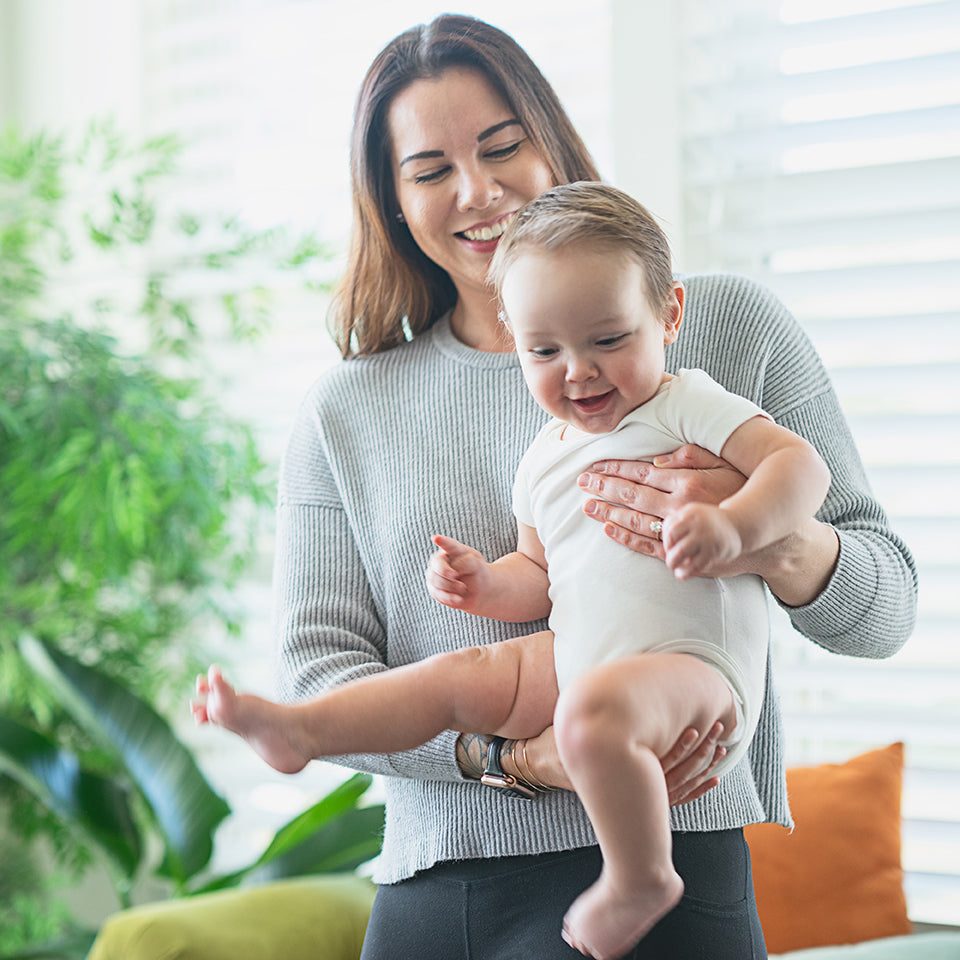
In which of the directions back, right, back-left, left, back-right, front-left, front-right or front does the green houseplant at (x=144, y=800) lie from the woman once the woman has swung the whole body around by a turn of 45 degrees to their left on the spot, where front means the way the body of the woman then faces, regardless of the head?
back

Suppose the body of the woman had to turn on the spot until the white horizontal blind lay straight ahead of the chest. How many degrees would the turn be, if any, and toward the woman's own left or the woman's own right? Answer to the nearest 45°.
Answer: approximately 135° to the woman's own left

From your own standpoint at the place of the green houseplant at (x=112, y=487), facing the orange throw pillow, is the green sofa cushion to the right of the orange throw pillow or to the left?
right

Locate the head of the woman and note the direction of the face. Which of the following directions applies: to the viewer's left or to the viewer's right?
to the viewer's right

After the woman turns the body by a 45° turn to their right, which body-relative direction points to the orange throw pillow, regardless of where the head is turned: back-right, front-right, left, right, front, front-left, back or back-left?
back

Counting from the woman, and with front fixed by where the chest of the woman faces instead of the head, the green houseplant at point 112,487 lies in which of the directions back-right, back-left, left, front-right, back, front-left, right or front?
back-right

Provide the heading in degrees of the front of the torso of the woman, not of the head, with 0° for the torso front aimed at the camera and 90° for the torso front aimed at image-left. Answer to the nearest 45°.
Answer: approximately 0°
